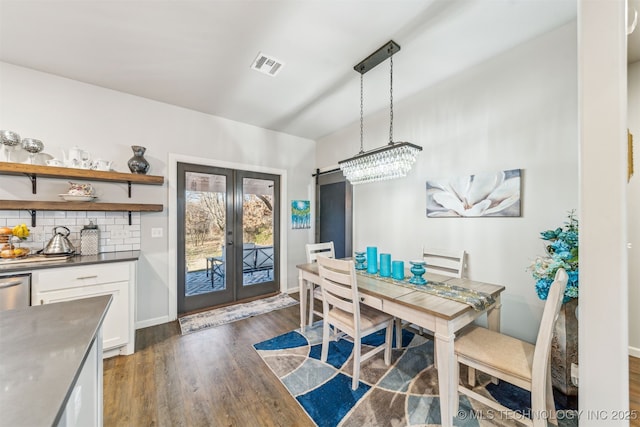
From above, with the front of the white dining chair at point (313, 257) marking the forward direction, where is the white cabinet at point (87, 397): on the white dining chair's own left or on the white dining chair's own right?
on the white dining chair's own right

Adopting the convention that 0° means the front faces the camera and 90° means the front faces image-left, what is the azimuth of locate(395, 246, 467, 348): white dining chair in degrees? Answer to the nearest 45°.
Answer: approximately 45°

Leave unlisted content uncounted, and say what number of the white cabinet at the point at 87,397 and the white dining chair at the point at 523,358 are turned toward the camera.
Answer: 0

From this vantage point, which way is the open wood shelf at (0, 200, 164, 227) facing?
toward the camera

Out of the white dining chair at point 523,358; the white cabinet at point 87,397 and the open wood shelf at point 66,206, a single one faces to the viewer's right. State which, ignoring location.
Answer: the white cabinet

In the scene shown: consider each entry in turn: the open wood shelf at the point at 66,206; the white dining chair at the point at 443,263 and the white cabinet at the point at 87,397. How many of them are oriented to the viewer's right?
1

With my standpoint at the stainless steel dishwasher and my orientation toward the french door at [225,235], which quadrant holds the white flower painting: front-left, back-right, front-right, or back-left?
front-right

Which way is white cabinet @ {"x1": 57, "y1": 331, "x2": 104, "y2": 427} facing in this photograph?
to the viewer's right

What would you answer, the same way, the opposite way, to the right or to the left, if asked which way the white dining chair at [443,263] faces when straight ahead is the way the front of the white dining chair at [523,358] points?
to the left

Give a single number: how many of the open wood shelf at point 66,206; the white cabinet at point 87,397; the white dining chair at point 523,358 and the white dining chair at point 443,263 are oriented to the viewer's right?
1

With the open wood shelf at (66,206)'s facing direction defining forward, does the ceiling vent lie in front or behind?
in front

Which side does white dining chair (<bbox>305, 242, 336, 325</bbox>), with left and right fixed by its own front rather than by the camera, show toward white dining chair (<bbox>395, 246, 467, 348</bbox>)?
front

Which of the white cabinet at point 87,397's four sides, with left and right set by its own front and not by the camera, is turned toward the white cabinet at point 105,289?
left

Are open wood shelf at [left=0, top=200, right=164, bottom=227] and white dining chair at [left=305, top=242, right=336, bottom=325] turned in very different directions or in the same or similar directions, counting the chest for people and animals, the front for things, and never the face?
same or similar directions

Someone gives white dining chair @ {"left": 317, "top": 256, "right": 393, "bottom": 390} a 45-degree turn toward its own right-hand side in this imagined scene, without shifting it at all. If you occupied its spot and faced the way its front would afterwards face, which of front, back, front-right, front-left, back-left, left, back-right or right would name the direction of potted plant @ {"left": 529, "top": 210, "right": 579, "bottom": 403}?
front

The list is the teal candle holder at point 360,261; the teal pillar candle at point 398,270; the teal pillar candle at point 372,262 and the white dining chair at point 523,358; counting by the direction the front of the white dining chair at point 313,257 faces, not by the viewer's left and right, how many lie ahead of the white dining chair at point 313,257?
4

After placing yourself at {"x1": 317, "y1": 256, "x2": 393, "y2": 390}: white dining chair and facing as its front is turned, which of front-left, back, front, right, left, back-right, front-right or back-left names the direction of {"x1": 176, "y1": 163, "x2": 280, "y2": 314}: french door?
left

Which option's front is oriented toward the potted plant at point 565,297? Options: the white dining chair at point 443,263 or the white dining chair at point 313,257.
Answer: the white dining chair at point 313,257

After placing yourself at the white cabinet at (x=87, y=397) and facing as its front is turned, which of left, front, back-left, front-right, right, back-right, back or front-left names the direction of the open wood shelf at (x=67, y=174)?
left

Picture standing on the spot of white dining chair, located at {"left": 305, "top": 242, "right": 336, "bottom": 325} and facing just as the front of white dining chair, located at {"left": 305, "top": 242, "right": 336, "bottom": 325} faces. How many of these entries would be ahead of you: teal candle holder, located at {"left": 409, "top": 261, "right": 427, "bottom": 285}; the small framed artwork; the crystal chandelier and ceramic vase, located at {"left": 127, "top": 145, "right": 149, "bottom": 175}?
2
